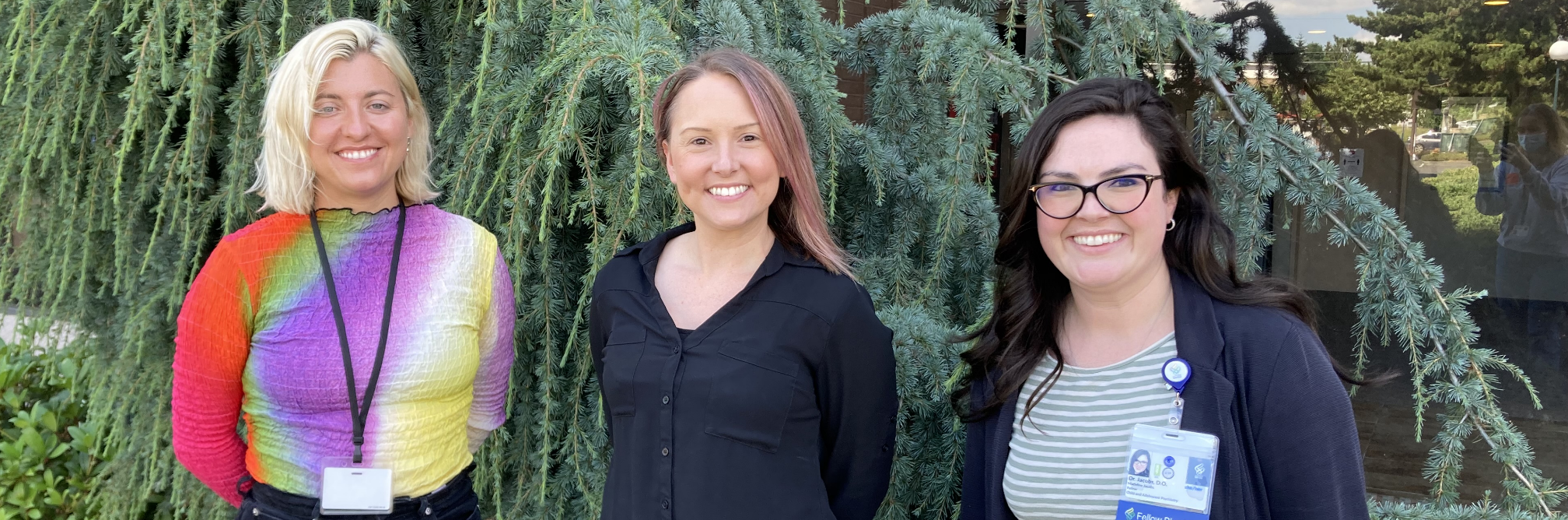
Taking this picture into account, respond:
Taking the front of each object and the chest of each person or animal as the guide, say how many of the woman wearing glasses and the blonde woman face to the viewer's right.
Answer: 0

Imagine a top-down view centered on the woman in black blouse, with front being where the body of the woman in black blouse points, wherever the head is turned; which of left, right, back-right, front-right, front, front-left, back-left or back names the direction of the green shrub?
right

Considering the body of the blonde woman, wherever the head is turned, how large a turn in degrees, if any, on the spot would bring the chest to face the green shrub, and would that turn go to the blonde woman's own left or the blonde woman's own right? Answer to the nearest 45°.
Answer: approximately 135° to the blonde woman's own right

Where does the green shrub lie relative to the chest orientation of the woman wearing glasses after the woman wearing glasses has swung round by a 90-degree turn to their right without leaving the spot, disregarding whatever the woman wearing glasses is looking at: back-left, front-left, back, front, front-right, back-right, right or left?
front-left

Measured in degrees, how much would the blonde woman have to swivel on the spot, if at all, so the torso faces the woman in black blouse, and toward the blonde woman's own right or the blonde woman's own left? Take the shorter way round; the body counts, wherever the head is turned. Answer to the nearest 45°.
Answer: approximately 45° to the blonde woman's own left

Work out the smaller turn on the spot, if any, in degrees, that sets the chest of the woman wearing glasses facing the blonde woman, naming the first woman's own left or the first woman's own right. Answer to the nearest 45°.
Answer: approximately 45° to the first woman's own right

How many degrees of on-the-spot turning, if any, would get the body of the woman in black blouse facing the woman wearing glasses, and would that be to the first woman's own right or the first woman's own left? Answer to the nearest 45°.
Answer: approximately 135° to the first woman's own left

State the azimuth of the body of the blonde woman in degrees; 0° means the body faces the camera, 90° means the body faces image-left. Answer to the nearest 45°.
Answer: approximately 0°

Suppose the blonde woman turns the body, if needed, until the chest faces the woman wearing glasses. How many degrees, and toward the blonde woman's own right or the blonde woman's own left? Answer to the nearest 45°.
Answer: approximately 45° to the blonde woman's own left

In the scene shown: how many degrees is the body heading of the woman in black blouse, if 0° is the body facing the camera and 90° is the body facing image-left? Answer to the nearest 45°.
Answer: approximately 45°
